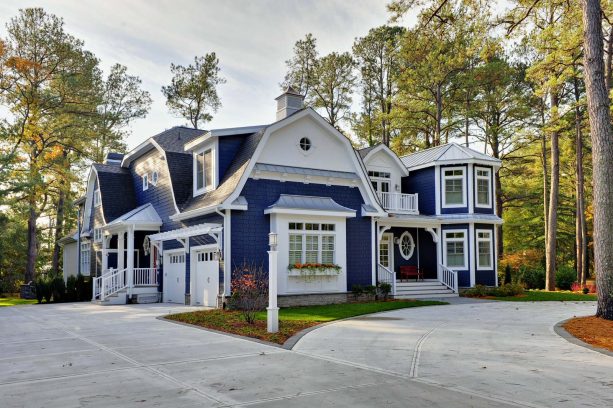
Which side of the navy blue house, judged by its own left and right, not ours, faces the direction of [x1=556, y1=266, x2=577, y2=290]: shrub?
left

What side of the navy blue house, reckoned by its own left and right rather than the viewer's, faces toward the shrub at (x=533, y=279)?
left

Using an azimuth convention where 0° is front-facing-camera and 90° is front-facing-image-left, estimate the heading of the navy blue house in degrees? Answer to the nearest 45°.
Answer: approximately 315°
